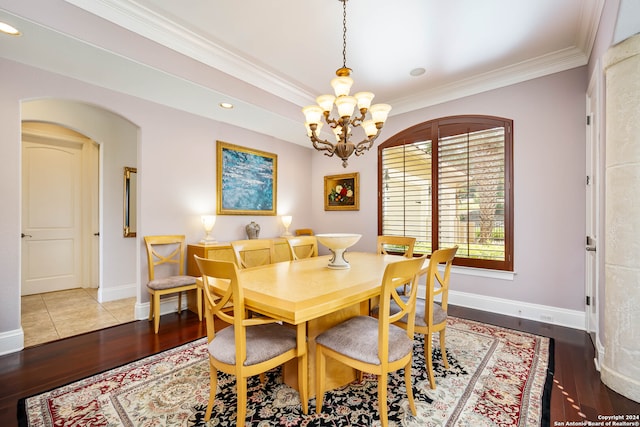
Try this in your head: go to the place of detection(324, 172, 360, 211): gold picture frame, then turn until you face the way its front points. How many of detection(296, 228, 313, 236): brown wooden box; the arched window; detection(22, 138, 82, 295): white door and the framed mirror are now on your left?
1

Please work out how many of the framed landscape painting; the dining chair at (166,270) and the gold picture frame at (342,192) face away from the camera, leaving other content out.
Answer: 0

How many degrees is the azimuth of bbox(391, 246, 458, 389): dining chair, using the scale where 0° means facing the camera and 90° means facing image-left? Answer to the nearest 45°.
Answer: approximately 135°

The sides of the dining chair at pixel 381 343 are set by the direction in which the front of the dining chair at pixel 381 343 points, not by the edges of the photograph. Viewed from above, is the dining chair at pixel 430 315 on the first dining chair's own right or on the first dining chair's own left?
on the first dining chair's own right

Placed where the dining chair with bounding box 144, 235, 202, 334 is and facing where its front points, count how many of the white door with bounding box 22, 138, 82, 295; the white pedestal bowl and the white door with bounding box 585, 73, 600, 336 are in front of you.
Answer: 2

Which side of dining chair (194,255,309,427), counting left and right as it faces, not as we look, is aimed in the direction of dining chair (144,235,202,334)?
left

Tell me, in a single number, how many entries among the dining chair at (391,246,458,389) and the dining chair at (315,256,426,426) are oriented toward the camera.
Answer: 0

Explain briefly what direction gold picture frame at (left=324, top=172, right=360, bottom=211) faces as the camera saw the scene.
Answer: facing the viewer and to the left of the viewer

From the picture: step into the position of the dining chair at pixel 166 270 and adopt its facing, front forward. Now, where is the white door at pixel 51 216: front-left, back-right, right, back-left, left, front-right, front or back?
back

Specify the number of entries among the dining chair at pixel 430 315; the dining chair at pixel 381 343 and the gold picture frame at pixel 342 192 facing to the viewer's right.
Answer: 0

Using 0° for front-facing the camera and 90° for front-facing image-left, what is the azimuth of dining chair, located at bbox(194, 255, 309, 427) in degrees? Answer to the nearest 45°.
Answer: approximately 225°

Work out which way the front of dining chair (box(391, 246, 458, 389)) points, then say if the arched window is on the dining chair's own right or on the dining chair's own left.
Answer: on the dining chair's own right

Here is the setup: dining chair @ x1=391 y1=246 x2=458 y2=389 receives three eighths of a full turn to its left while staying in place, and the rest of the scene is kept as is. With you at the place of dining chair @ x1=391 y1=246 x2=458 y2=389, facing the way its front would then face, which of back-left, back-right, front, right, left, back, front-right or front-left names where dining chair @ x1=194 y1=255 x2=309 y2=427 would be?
front-right
